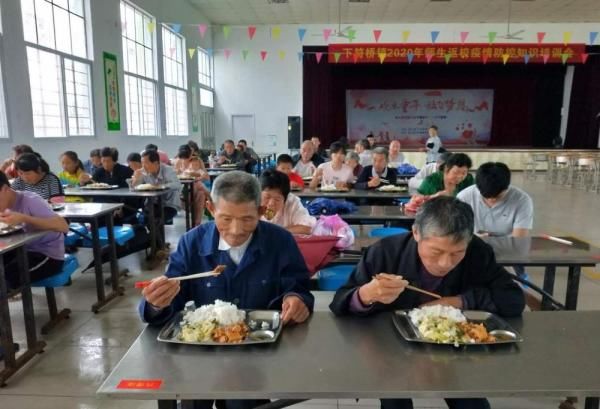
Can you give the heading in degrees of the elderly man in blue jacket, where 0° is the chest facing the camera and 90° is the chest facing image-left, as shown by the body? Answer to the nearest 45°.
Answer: approximately 0°

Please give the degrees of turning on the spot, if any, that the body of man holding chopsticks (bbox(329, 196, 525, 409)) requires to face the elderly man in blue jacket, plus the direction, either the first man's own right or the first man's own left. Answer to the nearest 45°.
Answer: approximately 90° to the first man's own right

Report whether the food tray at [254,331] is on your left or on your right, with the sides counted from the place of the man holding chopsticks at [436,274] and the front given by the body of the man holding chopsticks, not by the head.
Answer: on your right

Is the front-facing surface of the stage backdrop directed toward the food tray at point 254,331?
yes

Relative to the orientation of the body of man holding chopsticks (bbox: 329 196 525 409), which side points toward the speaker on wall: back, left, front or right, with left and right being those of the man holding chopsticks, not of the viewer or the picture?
back

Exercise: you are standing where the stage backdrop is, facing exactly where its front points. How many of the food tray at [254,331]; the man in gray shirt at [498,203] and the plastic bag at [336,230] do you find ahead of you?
3

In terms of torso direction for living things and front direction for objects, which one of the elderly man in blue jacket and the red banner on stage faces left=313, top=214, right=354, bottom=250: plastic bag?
the red banner on stage

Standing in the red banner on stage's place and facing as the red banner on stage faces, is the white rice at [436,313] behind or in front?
in front

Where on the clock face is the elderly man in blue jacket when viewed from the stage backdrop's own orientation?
The elderly man in blue jacket is roughly at 12 o'clock from the stage backdrop.

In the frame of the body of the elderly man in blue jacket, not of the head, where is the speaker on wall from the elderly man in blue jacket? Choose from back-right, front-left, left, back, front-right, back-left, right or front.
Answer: back

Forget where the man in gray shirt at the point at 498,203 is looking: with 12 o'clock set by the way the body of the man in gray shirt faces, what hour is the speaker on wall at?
The speaker on wall is roughly at 5 o'clock from the man in gray shirt.
